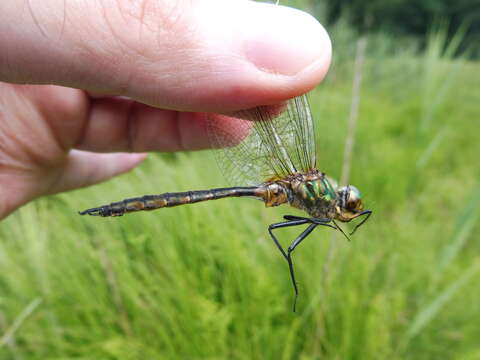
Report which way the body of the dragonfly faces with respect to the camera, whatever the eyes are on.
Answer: to the viewer's right
